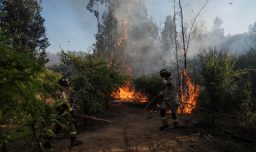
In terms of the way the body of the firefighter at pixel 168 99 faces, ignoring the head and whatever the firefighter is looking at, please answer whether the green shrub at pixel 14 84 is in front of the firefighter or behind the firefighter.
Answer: in front

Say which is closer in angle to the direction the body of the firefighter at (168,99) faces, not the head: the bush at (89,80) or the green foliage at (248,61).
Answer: the bush

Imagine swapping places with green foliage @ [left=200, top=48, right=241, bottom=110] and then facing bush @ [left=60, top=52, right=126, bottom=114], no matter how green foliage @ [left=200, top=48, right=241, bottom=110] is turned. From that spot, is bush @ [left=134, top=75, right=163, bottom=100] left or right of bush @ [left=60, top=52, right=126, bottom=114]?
right

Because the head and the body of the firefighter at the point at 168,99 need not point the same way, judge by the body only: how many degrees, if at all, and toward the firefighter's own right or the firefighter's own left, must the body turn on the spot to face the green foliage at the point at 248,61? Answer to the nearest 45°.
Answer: approximately 180°
